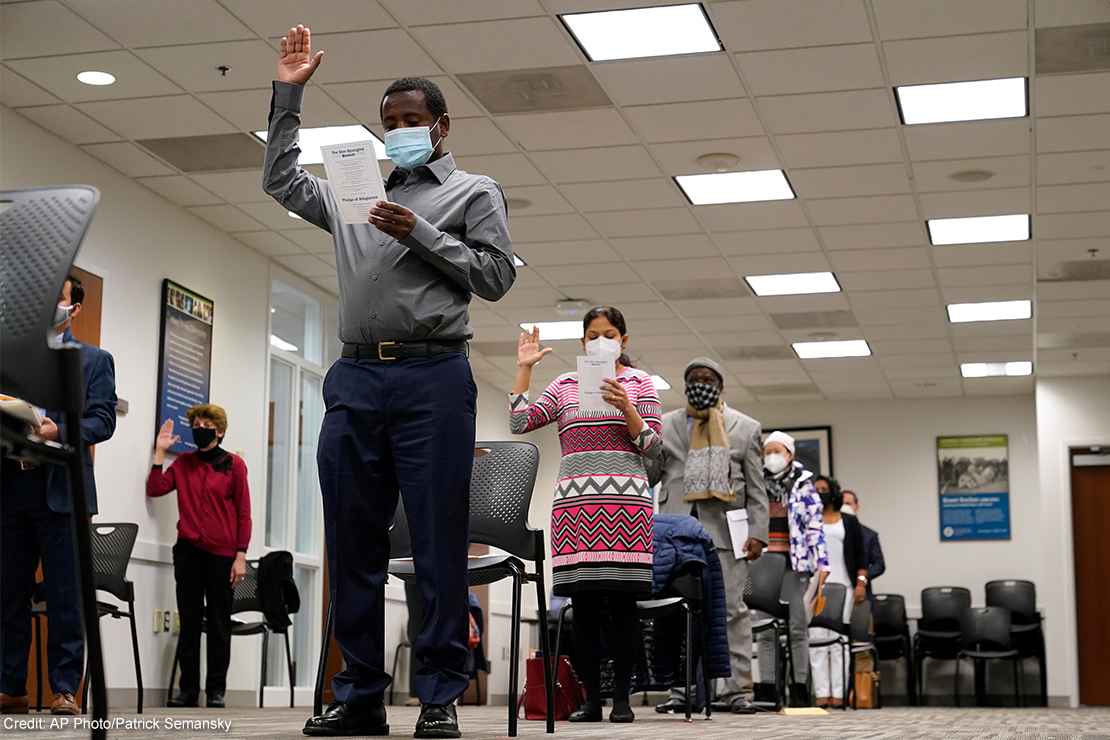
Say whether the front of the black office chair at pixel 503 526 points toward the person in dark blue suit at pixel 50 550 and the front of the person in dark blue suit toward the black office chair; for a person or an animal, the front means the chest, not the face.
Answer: no

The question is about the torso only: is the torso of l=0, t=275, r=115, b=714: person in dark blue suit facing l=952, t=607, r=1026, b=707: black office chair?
no

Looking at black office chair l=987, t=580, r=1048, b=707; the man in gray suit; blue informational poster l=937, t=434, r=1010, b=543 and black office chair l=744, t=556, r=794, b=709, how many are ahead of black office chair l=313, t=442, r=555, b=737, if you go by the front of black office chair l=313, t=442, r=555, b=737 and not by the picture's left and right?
0

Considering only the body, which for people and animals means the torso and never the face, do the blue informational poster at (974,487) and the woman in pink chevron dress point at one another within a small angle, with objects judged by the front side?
no

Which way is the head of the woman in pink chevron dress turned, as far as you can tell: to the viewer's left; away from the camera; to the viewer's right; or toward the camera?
toward the camera

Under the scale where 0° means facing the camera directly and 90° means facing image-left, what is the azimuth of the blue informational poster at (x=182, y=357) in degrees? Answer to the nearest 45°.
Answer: approximately 315°

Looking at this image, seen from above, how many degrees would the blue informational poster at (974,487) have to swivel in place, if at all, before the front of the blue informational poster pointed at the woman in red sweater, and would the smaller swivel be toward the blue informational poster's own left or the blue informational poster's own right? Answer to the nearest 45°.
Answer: approximately 45° to the blue informational poster's own right

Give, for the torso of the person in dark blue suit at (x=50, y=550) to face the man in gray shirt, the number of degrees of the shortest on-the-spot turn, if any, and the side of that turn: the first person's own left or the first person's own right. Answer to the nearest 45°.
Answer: approximately 45° to the first person's own left

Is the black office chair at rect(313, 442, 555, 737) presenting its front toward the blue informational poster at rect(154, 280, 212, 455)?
no

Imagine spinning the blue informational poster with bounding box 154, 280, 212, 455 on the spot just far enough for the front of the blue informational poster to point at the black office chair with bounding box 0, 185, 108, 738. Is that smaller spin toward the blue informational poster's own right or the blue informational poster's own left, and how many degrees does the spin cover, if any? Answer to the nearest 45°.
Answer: approximately 45° to the blue informational poster's own right

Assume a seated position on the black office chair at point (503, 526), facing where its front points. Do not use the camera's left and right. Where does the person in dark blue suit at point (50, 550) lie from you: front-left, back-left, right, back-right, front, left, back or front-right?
right

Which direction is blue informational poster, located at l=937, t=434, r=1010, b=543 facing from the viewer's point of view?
toward the camera

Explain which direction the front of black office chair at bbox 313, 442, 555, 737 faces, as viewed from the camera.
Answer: facing the viewer and to the left of the viewer

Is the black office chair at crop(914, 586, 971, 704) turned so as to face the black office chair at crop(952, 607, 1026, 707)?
no

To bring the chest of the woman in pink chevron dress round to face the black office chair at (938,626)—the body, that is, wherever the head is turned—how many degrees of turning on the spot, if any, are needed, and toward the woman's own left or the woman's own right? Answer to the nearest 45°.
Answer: approximately 180°

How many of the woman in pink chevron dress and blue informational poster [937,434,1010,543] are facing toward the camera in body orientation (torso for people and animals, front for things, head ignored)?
2

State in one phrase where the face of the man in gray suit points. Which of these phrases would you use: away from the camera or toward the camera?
toward the camera
